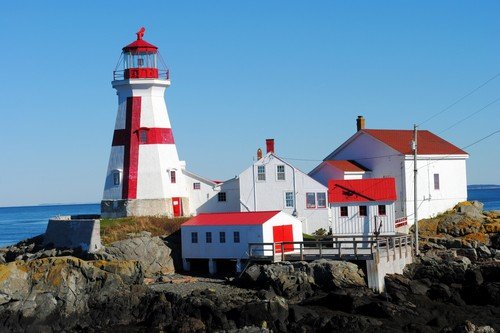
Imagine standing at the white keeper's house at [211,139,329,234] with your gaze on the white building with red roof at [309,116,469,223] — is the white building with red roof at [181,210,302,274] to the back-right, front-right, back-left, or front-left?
back-right

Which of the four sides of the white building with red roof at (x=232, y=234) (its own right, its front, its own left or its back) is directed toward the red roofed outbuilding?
left

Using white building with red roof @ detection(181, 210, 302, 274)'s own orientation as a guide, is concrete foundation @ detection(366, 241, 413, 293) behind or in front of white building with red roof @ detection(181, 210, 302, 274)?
in front

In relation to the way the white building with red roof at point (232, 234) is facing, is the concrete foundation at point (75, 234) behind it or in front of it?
behind

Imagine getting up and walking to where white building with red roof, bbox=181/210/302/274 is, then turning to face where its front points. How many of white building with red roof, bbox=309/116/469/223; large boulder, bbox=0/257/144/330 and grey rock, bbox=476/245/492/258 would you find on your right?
1

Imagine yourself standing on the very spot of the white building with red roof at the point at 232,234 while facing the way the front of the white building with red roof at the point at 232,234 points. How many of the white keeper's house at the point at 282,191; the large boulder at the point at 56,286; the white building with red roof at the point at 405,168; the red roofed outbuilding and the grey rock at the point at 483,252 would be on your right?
1

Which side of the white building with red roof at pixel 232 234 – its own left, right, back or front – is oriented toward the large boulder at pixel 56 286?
right

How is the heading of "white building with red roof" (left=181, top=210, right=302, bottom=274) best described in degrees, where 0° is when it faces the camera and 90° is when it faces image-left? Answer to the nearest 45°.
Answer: approximately 315°

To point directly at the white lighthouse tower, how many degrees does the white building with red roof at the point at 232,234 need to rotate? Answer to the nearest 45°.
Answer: approximately 180°

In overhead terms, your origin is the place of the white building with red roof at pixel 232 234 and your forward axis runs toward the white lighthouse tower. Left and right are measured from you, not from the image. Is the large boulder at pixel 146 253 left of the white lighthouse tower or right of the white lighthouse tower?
left

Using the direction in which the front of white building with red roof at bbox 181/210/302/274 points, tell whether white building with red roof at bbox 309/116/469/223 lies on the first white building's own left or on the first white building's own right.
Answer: on the first white building's own left

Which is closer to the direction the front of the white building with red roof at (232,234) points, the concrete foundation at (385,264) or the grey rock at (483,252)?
the concrete foundation

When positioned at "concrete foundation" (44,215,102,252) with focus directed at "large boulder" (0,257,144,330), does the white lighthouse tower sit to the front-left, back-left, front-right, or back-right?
back-left
